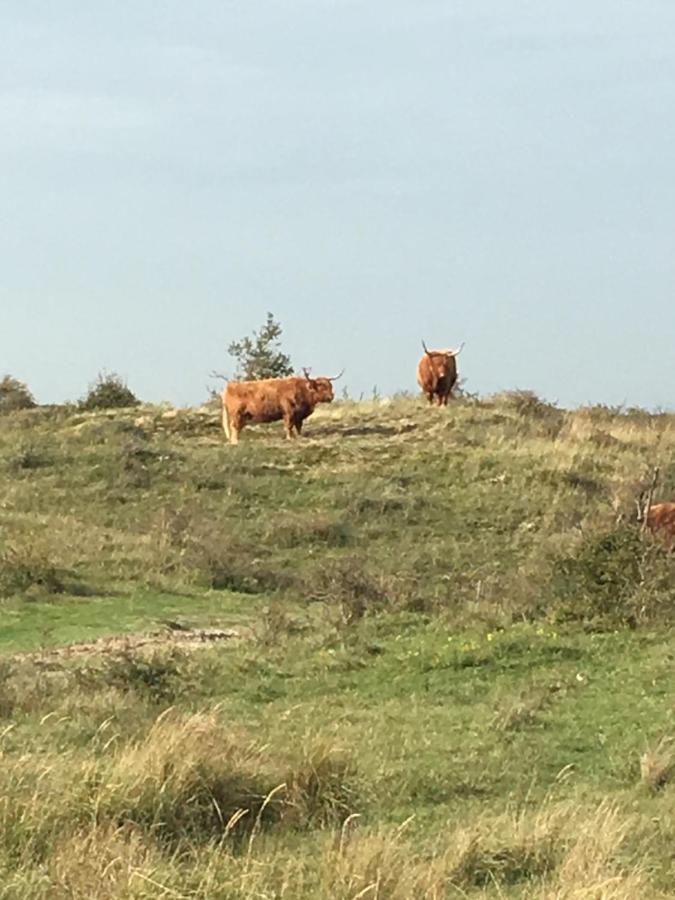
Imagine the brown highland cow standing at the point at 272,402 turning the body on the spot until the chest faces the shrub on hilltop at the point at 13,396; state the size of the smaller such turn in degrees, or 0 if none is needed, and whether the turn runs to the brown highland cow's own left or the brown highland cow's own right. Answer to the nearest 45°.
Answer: approximately 135° to the brown highland cow's own left

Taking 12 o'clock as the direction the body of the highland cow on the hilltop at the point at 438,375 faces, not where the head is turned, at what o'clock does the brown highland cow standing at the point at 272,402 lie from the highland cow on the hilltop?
The brown highland cow standing is roughly at 2 o'clock from the highland cow on the hilltop.

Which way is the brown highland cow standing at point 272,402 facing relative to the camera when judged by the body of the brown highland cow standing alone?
to the viewer's right

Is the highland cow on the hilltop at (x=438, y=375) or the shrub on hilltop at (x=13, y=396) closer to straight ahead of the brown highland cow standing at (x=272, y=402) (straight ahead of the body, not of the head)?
the highland cow on the hilltop

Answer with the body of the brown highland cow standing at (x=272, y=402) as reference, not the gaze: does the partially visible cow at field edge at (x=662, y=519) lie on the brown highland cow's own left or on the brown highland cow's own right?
on the brown highland cow's own right

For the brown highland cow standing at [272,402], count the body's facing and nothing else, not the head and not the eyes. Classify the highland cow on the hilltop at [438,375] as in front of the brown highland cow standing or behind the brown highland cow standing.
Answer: in front
